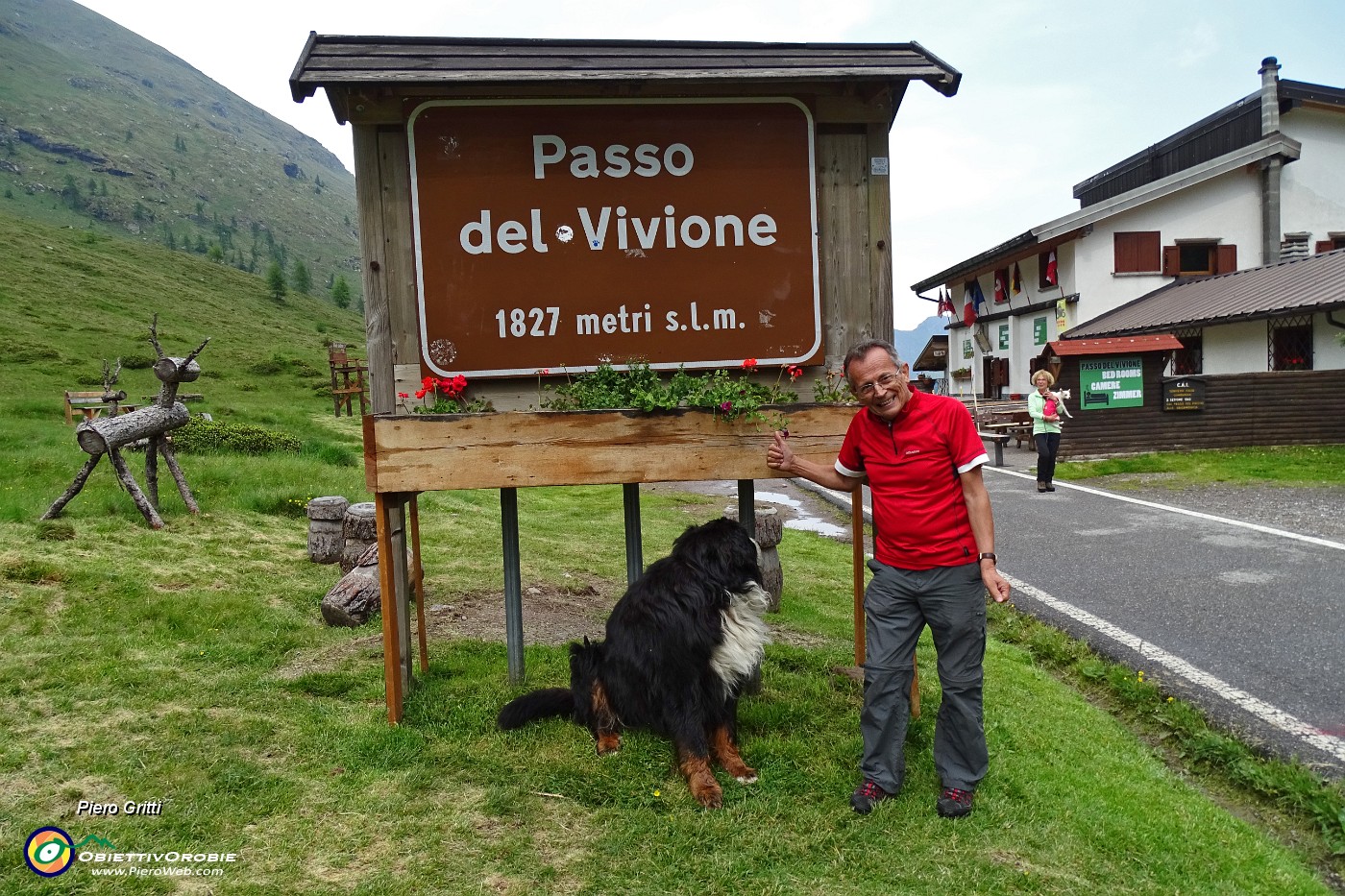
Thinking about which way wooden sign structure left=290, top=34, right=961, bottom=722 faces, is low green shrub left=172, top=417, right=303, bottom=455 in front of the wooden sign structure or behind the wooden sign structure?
behind

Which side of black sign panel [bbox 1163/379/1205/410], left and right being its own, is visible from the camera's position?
front

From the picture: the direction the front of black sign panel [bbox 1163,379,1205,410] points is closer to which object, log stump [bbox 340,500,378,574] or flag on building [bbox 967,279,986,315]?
the log stump

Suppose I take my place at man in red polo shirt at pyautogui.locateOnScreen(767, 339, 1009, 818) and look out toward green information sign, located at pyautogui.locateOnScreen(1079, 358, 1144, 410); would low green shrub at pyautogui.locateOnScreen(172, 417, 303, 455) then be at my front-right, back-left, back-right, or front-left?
front-left

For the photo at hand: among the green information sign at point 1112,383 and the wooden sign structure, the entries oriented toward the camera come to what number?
2

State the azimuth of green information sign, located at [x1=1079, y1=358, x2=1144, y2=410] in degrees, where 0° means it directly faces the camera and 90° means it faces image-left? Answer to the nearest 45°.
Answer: approximately 0°

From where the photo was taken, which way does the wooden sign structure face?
toward the camera

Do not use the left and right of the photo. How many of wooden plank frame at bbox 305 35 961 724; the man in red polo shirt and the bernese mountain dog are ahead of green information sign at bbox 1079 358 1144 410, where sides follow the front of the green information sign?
3

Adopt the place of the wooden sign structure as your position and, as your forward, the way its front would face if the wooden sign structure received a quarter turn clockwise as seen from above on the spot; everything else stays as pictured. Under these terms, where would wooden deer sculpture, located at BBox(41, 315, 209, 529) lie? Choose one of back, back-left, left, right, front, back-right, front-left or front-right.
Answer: front-right

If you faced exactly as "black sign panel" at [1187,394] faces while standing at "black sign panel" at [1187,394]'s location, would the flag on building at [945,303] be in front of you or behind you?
behind

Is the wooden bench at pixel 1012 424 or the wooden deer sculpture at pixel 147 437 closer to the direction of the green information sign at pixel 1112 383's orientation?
the wooden deer sculpture

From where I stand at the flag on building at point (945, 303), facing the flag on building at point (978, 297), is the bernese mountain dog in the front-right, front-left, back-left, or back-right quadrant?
front-right

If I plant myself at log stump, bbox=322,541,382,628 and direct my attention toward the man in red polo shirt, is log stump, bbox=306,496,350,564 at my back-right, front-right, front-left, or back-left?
back-left

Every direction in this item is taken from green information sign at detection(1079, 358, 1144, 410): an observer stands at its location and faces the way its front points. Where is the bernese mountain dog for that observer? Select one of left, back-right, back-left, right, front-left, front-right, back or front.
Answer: front
